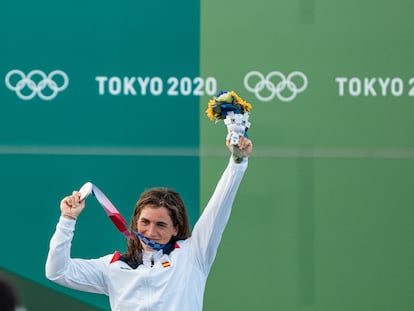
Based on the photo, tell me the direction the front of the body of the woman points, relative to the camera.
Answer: toward the camera

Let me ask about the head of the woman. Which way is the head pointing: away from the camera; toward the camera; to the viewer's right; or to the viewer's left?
toward the camera
